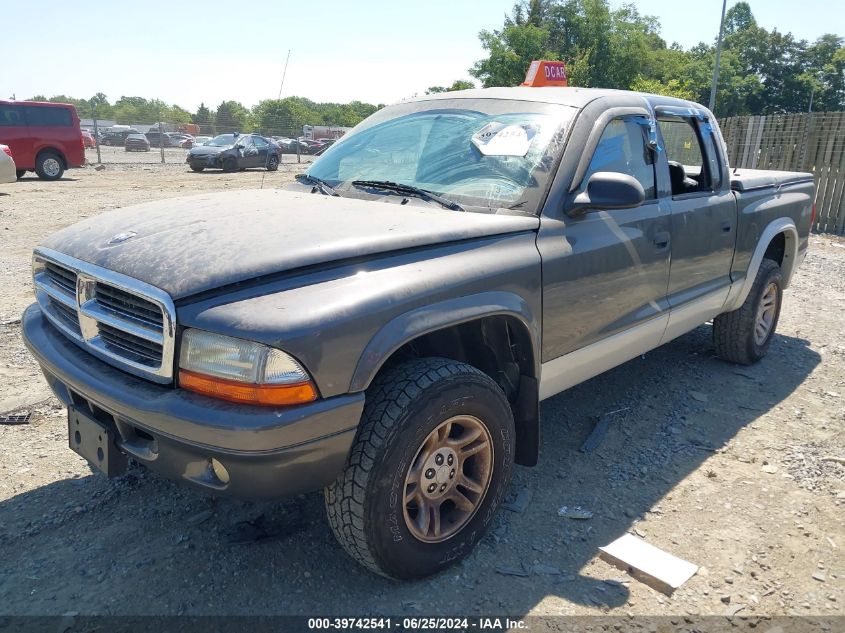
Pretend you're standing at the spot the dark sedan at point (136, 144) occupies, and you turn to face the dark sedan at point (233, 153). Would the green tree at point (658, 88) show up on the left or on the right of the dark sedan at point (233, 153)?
left

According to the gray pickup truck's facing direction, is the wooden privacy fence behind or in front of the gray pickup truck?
behind

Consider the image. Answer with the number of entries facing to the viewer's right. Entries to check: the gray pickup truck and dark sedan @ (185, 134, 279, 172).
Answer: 0

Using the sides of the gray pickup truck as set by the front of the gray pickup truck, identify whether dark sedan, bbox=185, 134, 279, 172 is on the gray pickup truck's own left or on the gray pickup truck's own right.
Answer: on the gray pickup truck's own right

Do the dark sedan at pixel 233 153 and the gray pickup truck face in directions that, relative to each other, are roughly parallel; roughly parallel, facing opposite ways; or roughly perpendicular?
roughly parallel

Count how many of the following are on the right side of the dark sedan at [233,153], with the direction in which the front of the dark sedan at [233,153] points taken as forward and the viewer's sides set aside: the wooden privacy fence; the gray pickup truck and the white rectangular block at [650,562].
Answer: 0

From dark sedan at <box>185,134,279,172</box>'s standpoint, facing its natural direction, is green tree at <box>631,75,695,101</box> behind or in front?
behind

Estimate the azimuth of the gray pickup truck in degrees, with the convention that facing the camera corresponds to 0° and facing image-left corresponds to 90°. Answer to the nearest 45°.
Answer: approximately 45°

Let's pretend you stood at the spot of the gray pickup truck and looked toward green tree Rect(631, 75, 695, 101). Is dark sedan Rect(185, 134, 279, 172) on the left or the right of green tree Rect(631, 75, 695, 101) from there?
left

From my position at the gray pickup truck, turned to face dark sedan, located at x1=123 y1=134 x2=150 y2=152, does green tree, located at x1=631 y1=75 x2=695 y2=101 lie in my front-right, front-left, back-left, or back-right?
front-right

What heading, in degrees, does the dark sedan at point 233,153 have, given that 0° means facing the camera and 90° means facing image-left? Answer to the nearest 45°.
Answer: approximately 45°

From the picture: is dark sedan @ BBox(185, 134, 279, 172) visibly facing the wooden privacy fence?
no

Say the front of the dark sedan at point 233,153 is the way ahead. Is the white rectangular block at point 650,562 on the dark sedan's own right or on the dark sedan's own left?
on the dark sedan's own left
